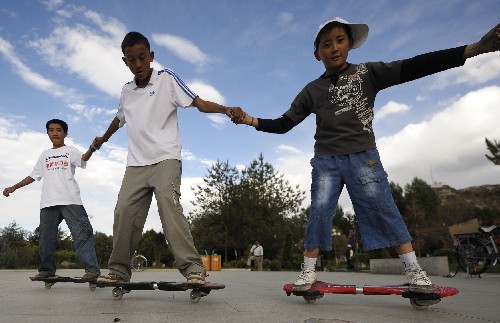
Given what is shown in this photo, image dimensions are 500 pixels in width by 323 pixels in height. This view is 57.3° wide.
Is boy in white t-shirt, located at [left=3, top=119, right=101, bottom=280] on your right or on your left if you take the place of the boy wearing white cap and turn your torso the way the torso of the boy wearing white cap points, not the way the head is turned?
on your right

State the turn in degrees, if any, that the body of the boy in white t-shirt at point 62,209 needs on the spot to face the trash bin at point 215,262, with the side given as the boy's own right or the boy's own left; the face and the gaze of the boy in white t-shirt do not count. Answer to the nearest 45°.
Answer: approximately 135° to the boy's own left

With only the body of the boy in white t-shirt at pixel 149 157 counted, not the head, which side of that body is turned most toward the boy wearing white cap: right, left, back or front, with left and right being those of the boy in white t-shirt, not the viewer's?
left

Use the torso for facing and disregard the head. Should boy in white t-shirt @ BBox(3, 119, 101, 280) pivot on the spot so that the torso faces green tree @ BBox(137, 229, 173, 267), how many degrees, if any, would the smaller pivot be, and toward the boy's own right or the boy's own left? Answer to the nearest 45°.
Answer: approximately 180°

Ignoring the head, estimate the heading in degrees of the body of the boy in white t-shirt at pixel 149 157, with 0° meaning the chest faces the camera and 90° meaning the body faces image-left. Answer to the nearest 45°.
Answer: approximately 45°

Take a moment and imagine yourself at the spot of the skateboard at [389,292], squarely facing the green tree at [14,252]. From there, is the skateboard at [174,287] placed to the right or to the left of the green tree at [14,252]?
left

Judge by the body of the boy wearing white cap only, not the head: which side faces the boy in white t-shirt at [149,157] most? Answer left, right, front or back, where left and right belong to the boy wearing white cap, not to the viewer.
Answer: right
